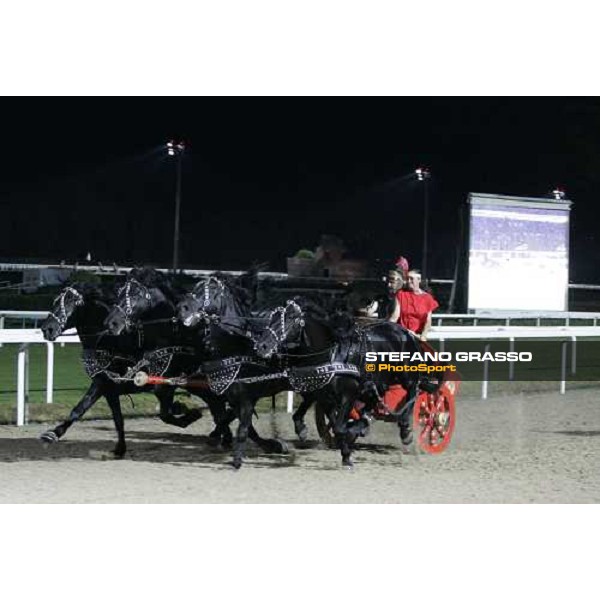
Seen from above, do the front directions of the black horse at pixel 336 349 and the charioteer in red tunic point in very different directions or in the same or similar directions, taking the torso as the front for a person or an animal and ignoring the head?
same or similar directions

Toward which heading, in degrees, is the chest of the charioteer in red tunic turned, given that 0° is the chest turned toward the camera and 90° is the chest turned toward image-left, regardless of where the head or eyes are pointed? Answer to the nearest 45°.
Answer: approximately 45°

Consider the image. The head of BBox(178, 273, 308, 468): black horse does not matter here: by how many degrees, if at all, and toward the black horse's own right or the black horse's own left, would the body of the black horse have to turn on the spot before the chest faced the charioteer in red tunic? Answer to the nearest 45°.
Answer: approximately 180°

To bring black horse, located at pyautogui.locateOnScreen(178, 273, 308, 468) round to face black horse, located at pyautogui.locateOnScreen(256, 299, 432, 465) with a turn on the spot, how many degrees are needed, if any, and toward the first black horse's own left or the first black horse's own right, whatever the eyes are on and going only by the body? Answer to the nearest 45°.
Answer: approximately 135° to the first black horse's own left

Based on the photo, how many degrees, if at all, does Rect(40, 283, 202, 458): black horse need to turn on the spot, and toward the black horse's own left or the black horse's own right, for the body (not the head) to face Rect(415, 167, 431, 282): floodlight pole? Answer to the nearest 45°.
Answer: approximately 180°

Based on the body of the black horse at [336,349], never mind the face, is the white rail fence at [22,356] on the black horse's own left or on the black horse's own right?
on the black horse's own right

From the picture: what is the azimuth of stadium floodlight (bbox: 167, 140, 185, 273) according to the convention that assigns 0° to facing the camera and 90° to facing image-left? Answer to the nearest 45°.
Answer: approximately 45°

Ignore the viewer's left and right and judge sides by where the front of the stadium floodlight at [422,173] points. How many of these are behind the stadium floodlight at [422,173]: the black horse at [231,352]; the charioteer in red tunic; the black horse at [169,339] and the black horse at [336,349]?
0

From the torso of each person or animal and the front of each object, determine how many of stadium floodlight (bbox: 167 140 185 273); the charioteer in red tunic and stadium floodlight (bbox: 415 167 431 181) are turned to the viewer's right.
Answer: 0

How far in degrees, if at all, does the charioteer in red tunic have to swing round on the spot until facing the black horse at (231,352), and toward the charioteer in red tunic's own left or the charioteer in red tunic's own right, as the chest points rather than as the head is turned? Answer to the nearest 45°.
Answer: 0° — they already face it

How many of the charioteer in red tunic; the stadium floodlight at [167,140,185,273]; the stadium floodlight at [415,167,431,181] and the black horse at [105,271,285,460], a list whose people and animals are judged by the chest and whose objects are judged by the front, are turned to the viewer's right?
0

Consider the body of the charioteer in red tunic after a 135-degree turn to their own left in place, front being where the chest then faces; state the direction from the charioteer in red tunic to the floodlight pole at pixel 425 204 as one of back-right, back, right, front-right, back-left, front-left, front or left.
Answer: left

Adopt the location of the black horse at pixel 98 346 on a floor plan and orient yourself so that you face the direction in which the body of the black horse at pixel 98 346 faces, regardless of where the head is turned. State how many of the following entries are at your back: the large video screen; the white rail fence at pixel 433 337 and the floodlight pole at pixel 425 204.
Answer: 3

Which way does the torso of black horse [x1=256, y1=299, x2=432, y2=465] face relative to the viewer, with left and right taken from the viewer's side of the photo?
facing the viewer and to the left of the viewer
